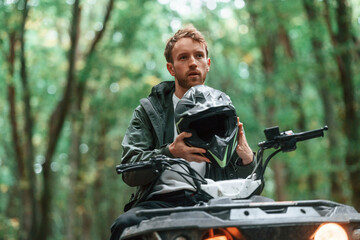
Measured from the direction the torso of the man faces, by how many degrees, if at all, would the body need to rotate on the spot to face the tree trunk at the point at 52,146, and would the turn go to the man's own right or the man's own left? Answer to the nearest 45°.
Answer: approximately 135° to the man's own left

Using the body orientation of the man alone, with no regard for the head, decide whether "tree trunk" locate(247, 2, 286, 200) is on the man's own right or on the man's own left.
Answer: on the man's own left

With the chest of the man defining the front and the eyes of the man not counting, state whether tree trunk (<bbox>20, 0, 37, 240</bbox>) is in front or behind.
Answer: behind

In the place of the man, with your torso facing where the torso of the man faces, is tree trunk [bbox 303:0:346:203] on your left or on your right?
on your left

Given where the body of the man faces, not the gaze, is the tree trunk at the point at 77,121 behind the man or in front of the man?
behind

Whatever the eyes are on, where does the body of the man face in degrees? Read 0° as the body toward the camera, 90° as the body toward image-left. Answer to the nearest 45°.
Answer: approximately 315°
